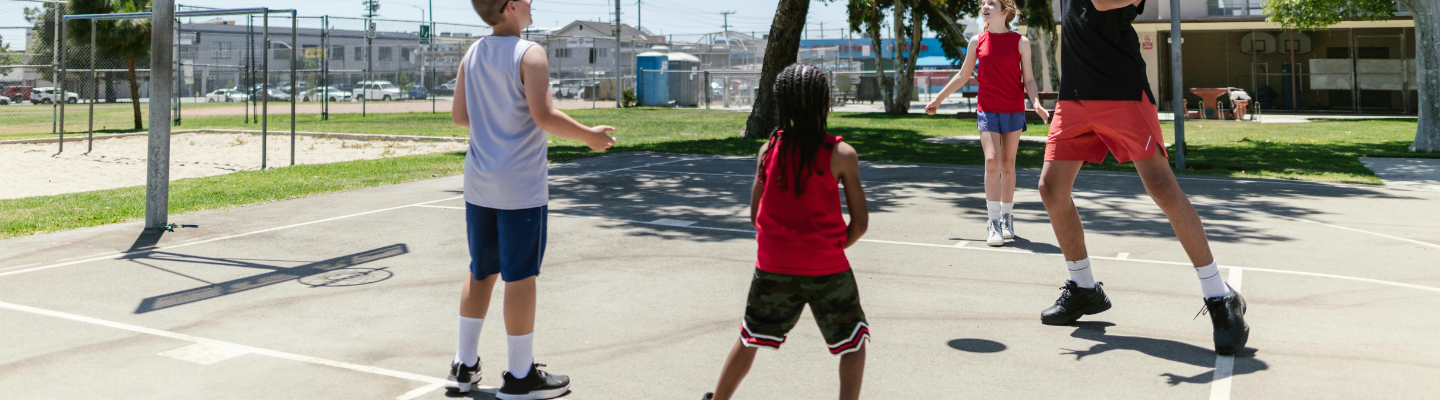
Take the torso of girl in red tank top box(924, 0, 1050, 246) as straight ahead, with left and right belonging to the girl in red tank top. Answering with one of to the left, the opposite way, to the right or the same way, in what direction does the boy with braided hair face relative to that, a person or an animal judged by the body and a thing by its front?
the opposite way

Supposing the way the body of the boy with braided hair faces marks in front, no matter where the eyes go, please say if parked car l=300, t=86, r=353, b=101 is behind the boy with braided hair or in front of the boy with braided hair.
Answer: in front

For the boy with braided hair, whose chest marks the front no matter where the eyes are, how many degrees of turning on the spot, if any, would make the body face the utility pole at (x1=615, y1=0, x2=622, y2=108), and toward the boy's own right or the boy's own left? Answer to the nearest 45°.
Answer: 0° — they already face it

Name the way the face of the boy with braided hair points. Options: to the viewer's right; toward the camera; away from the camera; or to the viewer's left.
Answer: away from the camera

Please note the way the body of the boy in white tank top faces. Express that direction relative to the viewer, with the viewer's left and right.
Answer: facing away from the viewer and to the right of the viewer

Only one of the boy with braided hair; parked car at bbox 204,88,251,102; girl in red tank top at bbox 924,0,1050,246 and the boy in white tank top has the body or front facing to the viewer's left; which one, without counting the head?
the parked car

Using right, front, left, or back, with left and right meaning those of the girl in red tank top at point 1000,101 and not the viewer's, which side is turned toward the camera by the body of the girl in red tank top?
front

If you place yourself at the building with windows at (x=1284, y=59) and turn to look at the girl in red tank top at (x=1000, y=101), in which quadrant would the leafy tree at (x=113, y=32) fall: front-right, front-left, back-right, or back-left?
front-right

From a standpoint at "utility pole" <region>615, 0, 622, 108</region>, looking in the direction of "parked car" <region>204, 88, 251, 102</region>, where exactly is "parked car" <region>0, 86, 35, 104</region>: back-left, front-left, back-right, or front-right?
front-left

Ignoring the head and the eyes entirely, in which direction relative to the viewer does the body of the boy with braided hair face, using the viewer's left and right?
facing away from the viewer

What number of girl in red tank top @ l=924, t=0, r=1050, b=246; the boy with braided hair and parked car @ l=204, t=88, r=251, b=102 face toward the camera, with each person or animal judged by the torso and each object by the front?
1

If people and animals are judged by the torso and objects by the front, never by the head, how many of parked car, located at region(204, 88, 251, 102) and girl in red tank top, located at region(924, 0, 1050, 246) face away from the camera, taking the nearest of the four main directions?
0
